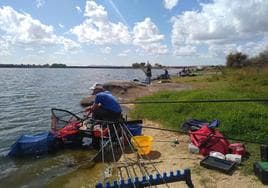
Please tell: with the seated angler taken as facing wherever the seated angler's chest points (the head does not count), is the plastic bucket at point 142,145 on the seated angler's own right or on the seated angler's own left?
on the seated angler's own left

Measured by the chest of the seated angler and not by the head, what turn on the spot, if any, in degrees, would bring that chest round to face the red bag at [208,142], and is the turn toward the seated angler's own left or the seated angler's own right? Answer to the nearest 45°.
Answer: approximately 135° to the seated angler's own left

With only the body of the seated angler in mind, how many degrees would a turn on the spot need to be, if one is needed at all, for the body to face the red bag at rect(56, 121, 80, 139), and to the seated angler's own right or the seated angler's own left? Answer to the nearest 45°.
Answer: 0° — they already face it

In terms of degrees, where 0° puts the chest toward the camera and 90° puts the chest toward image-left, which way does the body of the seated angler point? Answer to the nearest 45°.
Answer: approximately 90°

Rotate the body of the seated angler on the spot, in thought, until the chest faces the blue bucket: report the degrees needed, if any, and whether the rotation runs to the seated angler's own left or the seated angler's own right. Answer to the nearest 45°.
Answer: approximately 180°

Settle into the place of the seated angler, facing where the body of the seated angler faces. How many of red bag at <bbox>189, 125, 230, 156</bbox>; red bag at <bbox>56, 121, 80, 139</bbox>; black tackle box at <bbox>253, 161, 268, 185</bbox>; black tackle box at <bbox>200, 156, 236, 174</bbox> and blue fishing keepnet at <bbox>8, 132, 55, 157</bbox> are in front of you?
2

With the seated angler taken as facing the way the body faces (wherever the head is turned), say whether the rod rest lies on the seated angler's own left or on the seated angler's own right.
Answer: on the seated angler's own left

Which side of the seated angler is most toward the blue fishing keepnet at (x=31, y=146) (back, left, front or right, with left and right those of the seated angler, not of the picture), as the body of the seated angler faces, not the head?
front

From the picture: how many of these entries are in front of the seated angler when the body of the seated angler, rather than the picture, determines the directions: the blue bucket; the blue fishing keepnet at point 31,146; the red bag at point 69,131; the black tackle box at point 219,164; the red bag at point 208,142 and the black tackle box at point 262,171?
2

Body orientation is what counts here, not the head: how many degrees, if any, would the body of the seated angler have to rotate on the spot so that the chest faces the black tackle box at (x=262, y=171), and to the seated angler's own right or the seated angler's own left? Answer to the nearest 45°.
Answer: approximately 135° to the seated angler's own left
